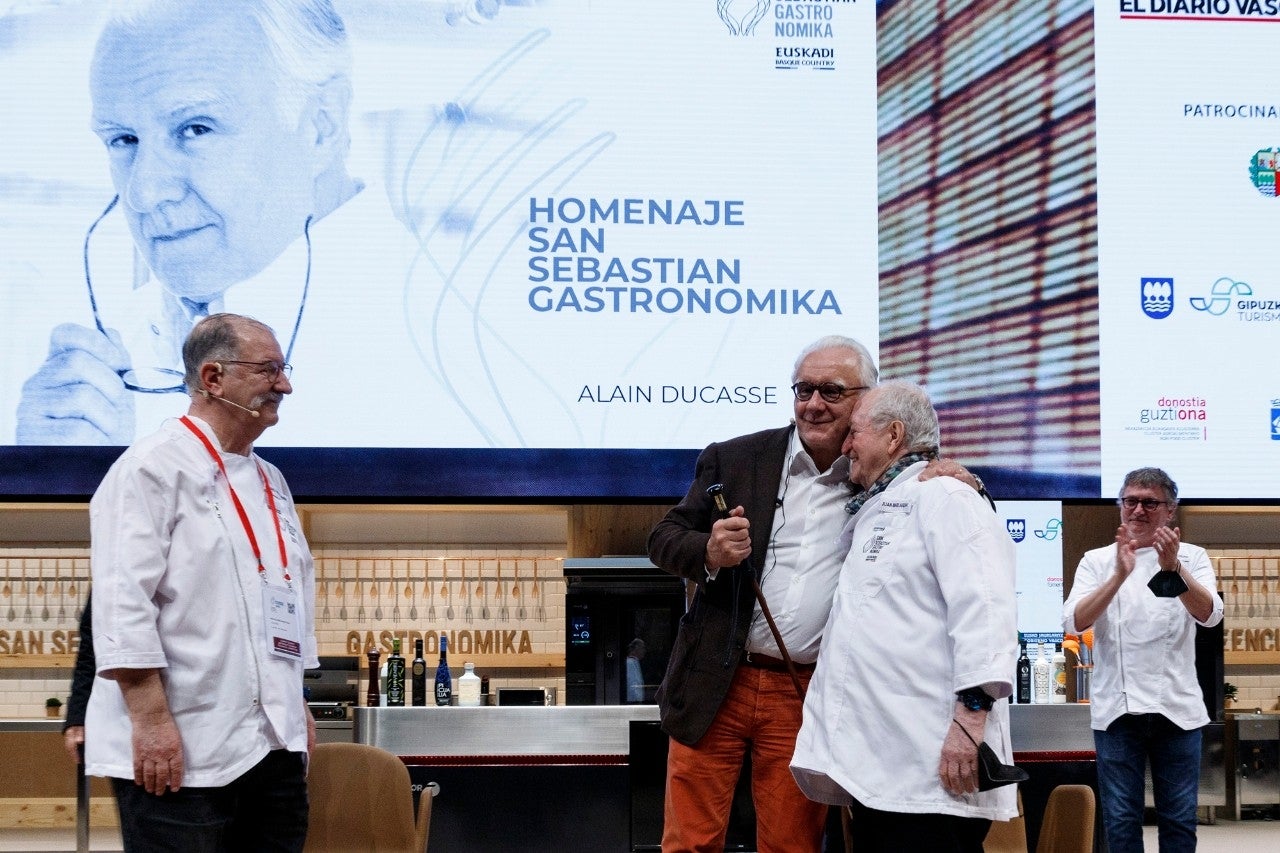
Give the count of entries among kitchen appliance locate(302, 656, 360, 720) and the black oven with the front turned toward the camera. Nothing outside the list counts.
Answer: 2

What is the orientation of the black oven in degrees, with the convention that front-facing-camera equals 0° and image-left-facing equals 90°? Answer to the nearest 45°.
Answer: approximately 0°

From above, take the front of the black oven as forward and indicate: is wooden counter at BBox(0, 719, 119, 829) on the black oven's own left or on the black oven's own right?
on the black oven's own right

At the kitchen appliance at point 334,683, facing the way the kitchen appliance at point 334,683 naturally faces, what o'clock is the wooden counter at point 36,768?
The wooden counter is roughly at 4 o'clock from the kitchen appliance.

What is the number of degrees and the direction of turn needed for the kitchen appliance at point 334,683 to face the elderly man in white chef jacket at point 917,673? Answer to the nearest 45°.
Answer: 0° — it already faces them

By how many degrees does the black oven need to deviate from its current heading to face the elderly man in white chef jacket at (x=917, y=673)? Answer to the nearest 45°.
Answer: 0° — it already faces them

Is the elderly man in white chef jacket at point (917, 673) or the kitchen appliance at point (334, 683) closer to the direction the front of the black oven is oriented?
the elderly man in white chef jacket

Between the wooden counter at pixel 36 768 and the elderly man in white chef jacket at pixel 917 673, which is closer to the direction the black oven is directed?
the elderly man in white chef jacket

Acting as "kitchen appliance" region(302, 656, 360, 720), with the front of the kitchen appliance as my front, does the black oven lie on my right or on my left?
on my left

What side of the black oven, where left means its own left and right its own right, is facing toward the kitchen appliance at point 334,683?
right

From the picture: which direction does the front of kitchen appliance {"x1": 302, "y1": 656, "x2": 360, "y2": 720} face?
toward the camera
